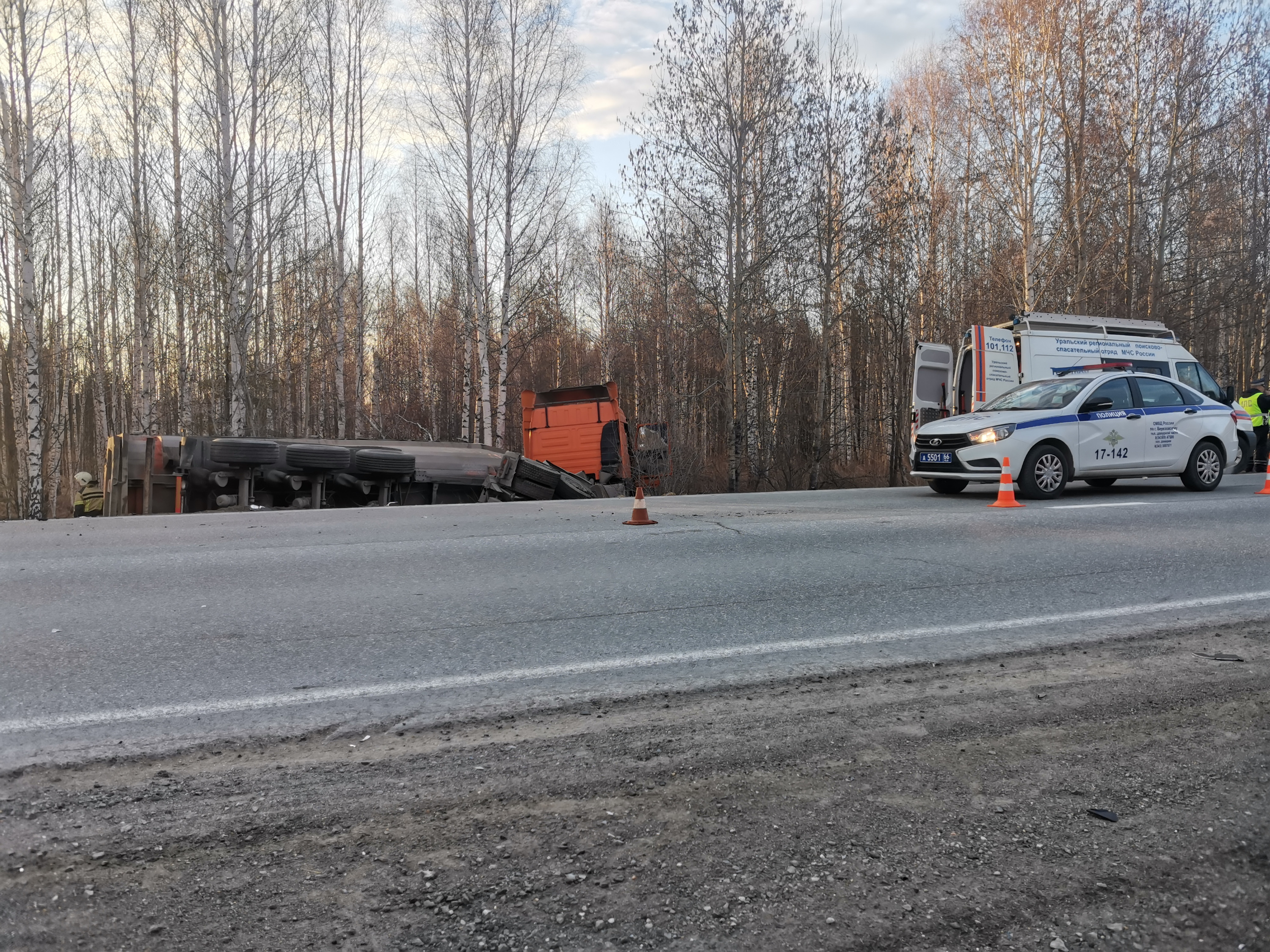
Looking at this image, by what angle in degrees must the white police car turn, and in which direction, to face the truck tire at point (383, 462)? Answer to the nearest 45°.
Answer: approximately 45° to its right

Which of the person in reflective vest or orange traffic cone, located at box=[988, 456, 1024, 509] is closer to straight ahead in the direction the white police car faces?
the orange traffic cone

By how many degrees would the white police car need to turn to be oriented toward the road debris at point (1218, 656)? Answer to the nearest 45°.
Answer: approximately 45° to its left

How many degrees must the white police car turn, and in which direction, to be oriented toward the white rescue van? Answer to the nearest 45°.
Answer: approximately 135° to its right

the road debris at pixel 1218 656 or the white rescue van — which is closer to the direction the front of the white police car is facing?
the road debris

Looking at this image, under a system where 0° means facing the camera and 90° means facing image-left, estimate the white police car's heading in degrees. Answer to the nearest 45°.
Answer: approximately 45°

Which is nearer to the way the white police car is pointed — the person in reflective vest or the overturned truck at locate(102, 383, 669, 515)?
the overturned truck

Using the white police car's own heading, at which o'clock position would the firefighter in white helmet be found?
The firefighter in white helmet is roughly at 1 o'clock from the white police car.

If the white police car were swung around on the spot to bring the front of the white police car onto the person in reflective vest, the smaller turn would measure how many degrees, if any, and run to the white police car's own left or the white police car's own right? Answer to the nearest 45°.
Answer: approximately 135° to the white police car's own right
